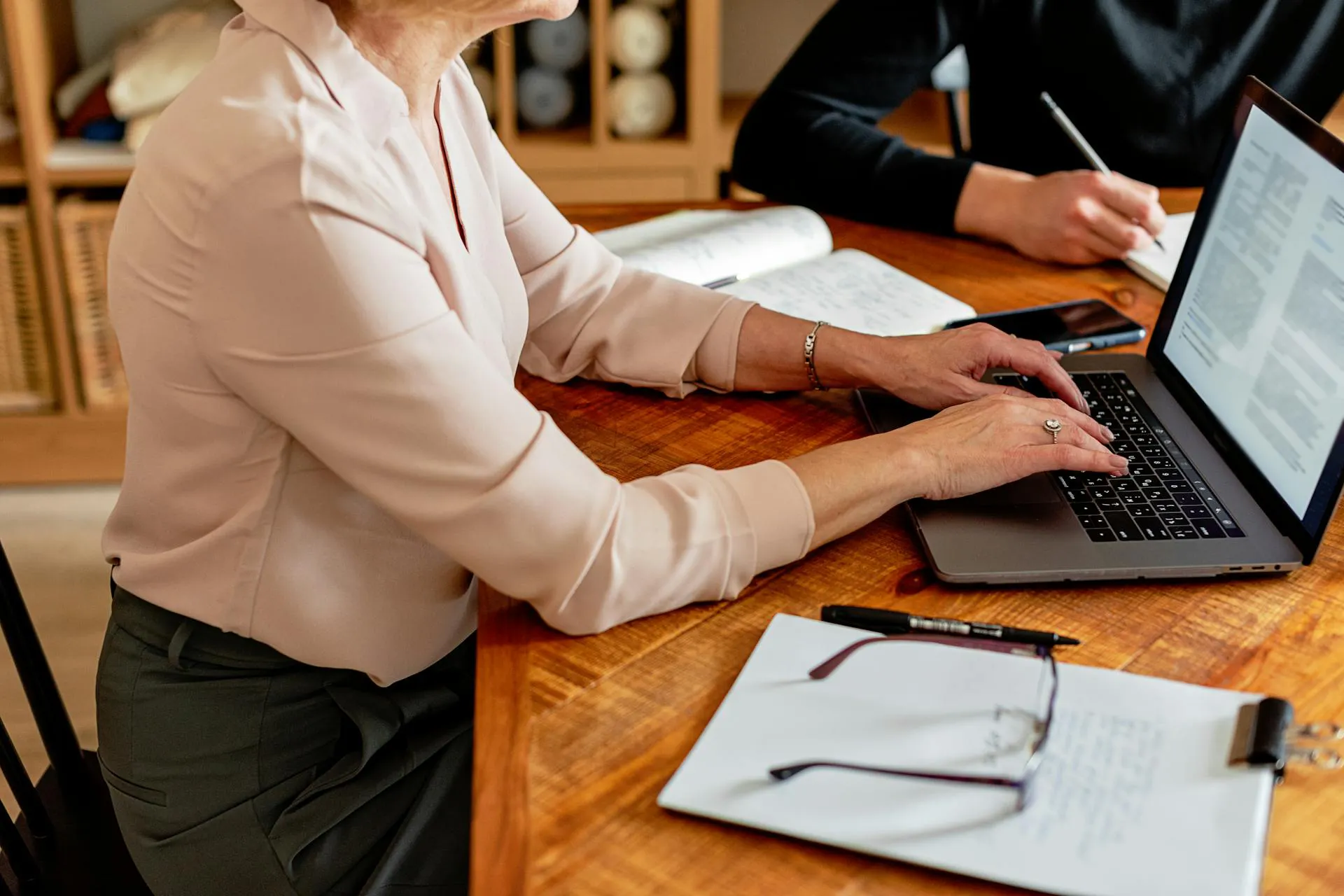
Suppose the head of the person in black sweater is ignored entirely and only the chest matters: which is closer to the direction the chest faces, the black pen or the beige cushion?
the black pen

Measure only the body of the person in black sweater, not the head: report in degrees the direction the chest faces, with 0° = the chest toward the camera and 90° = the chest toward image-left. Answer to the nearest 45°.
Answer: approximately 0°

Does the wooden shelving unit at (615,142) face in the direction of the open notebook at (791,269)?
yes

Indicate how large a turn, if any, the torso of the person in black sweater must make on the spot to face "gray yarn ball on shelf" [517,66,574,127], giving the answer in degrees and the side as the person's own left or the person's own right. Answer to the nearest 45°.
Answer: approximately 135° to the person's own right

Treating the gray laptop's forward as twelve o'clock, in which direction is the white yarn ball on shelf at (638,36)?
The white yarn ball on shelf is roughly at 2 o'clock from the gray laptop.

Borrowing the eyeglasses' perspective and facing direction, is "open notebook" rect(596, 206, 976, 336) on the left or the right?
on its left

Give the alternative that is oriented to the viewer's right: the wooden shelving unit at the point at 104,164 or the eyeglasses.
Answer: the eyeglasses

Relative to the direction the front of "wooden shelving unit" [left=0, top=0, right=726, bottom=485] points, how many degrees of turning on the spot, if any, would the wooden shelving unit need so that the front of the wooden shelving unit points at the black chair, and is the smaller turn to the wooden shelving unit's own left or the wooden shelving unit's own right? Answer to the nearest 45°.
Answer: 0° — it already faces it

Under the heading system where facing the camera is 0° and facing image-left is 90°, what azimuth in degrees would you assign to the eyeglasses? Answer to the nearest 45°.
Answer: approximately 270°

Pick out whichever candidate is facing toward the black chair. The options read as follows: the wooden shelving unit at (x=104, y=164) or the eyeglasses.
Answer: the wooden shelving unit

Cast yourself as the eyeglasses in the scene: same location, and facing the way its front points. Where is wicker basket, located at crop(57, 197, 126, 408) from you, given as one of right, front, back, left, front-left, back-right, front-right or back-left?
back-left

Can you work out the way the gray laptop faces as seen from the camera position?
facing to the left of the viewer
